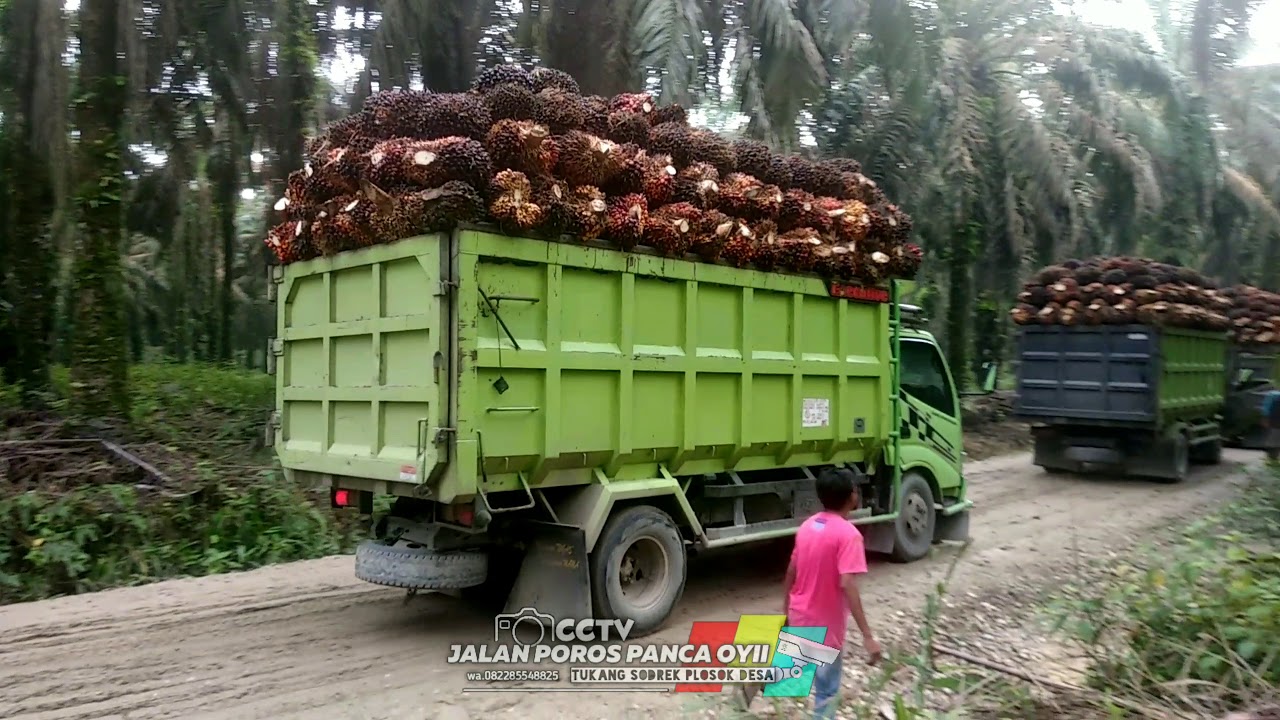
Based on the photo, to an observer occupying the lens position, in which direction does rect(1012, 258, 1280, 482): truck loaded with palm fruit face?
facing away from the viewer and to the right of the viewer

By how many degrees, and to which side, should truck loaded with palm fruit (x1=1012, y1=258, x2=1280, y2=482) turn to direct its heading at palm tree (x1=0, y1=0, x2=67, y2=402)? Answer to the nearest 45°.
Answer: approximately 180°

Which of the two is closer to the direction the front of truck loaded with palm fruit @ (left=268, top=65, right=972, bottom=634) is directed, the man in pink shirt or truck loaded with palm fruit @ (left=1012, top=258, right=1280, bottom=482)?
the truck loaded with palm fruit

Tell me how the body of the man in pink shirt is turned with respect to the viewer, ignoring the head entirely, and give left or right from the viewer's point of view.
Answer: facing away from the viewer and to the right of the viewer

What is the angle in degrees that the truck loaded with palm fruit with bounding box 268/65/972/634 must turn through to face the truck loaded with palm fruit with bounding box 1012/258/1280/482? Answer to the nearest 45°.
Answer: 0° — it already faces it

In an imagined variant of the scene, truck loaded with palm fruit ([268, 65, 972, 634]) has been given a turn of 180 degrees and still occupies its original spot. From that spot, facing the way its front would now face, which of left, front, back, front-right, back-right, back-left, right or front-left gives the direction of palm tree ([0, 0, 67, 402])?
right

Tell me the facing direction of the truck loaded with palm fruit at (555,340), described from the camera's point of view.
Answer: facing away from the viewer and to the right of the viewer

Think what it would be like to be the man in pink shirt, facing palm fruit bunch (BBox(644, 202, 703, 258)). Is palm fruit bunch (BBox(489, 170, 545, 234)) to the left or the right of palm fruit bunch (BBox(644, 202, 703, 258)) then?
left

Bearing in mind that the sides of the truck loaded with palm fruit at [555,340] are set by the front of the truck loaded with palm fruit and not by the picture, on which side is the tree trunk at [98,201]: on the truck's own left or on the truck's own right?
on the truck's own left

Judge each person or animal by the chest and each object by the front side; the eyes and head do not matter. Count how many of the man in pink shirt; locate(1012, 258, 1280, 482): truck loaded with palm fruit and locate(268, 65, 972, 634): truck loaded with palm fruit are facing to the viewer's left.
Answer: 0

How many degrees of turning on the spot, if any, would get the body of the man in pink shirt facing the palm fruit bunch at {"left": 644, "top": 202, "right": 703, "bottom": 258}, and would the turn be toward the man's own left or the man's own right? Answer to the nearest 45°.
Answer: approximately 90° to the man's own left

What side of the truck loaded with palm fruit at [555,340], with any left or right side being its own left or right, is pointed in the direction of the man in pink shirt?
right
